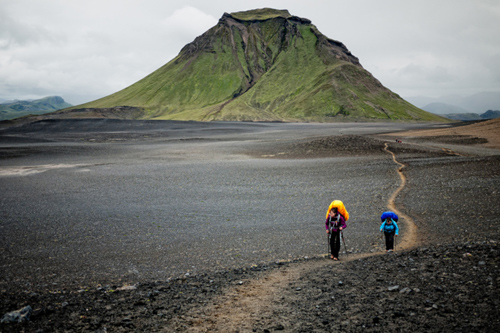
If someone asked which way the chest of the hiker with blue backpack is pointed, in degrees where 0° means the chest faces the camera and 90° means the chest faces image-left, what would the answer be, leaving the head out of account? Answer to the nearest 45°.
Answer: approximately 0°

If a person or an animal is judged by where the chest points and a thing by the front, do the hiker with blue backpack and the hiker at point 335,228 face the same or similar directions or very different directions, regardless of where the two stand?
same or similar directions

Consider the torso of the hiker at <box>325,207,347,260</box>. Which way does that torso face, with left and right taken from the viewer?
facing the viewer

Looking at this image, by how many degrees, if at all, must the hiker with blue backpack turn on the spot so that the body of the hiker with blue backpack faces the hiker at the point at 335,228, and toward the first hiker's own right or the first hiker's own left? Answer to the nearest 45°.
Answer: approximately 45° to the first hiker's own right
